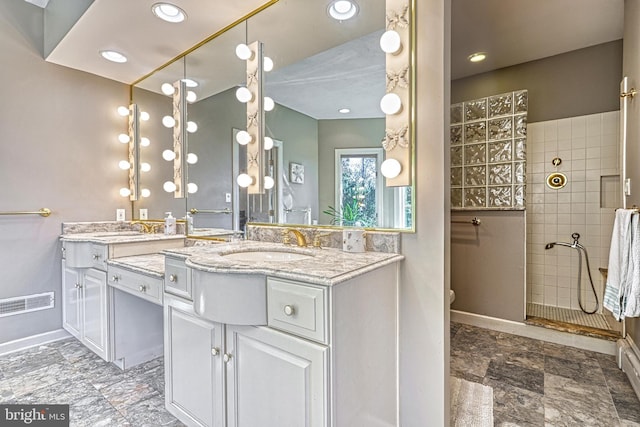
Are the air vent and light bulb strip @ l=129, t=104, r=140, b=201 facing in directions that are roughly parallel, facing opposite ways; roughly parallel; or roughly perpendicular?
roughly perpendicular

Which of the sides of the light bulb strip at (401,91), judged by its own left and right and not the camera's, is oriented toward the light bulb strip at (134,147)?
right

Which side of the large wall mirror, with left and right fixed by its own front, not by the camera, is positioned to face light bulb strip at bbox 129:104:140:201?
right

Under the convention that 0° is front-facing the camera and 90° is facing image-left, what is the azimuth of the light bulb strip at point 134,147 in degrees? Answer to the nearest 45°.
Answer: approximately 45°

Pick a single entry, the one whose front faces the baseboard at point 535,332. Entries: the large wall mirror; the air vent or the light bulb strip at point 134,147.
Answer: the air vent

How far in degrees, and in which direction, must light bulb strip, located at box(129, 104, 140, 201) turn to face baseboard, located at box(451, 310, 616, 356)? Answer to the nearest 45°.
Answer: approximately 90° to its left

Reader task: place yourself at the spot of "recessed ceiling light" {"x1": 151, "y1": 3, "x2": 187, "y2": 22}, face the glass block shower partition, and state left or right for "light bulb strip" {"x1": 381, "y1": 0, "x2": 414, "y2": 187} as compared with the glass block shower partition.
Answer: right

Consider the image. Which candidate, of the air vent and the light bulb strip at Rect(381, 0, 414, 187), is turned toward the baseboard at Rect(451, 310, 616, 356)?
the air vent

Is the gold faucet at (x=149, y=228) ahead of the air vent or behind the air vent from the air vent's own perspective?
ahead

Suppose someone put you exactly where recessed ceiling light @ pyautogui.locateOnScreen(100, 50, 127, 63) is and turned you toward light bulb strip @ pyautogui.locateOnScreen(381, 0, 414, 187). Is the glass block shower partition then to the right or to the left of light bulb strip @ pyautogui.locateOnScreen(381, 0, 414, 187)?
left

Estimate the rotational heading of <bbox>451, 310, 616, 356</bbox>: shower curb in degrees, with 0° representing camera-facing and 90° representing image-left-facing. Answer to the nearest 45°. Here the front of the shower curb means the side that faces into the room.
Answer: approximately 45°

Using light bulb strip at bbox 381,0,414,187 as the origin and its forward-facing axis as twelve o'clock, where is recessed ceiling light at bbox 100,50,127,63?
The recessed ceiling light is roughly at 2 o'clock from the light bulb strip.

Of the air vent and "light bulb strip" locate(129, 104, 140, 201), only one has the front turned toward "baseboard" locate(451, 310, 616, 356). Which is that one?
the air vent
